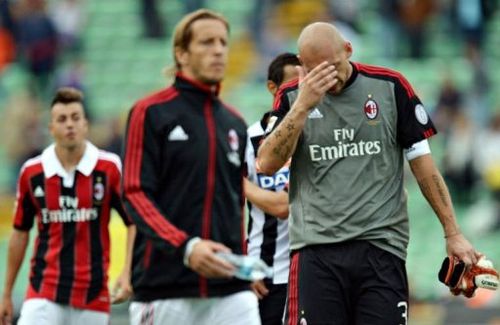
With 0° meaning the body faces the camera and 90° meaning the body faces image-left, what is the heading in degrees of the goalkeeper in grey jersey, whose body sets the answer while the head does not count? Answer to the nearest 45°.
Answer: approximately 0°

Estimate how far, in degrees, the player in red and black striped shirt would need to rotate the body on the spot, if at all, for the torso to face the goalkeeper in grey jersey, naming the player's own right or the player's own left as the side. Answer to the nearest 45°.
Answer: approximately 45° to the player's own left

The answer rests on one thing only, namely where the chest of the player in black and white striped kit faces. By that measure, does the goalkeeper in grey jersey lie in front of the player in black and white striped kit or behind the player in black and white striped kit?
in front

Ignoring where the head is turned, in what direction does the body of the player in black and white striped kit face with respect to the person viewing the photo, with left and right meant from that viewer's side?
facing the viewer and to the right of the viewer

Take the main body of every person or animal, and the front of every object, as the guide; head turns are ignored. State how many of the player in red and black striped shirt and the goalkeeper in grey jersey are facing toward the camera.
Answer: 2
